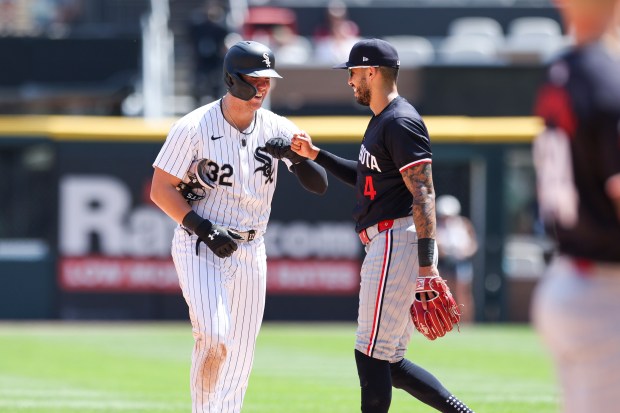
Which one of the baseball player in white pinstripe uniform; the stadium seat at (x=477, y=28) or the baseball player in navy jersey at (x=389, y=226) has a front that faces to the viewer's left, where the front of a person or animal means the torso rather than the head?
the baseball player in navy jersey

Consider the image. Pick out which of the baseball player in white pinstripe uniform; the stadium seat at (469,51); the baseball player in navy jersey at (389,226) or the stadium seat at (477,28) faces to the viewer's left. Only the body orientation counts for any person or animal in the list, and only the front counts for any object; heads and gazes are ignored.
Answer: the baseball player in navy jersey

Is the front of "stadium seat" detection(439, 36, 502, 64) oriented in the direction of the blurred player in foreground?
yes

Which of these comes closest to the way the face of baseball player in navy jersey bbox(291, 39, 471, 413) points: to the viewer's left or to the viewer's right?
to the viewer's left

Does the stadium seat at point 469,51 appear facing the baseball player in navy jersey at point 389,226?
yes

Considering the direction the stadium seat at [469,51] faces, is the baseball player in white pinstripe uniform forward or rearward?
forward

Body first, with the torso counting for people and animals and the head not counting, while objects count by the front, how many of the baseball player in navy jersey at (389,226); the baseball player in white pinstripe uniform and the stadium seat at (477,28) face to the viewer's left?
1

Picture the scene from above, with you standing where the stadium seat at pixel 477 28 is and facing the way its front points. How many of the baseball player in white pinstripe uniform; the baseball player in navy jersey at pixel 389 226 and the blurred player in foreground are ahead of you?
3

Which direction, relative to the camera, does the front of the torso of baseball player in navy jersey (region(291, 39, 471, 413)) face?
to the viewer's left

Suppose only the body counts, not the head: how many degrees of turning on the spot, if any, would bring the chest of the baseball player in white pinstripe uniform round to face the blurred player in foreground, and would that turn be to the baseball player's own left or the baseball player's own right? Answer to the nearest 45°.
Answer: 0° — they already face them

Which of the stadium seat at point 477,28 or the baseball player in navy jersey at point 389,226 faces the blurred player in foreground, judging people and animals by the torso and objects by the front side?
the stadium seat

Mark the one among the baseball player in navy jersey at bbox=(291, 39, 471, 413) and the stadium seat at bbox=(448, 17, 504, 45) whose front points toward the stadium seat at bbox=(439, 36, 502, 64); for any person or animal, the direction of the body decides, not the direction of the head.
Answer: the stadium seat at bbox=(448, 17, 504, 45)

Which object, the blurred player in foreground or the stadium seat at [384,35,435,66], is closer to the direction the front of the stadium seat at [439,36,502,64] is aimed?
the blurred player in foreground

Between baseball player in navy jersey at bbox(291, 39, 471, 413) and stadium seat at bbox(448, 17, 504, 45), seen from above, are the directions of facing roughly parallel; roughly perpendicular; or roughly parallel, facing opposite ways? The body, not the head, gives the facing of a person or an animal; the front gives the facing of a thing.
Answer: roughly perpendicular

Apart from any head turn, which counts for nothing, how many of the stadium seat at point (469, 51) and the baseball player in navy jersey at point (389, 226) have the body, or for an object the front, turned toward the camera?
1

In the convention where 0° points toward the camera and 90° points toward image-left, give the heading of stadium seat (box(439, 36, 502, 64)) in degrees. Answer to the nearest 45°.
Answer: approximately 0°
